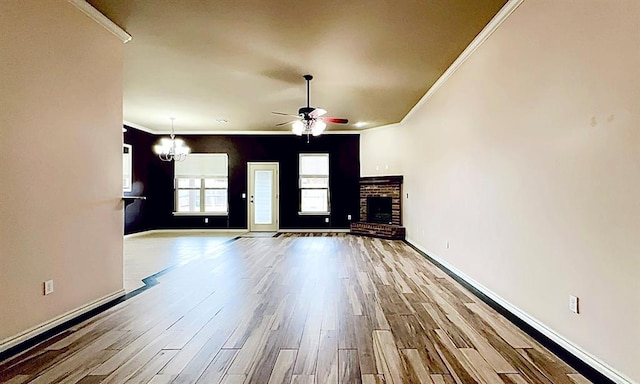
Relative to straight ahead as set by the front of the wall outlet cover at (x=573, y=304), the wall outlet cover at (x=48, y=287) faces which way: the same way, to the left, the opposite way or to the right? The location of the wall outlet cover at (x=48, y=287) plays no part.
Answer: the opposite way

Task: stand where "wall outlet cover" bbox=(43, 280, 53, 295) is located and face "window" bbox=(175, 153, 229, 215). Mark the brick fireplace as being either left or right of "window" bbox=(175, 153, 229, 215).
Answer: right

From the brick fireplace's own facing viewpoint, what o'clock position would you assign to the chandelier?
The chandelier is roughly at 1 o'clock from the brick fireplace.

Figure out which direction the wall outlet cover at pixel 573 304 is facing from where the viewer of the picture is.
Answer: facing the viewer and to the left of the viewer

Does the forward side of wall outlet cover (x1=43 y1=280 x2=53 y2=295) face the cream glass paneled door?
no

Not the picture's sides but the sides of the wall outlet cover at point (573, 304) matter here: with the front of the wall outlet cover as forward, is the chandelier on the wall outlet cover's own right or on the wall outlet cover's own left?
on the wall outlet cover's own right

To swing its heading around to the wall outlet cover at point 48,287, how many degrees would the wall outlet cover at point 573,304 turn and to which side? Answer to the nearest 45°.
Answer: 0° — it already faces it

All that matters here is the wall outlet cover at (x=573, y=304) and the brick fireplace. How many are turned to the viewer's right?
0

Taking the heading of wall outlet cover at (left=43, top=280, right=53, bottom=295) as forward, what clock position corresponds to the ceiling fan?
The ceiling fan is roughly at 10 o'clock from the wall outlet cover.

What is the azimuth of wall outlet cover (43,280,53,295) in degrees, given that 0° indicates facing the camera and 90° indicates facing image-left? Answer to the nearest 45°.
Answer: approximately 315°

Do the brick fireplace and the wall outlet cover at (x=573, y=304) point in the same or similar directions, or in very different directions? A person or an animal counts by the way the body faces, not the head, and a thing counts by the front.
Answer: same or similar directions

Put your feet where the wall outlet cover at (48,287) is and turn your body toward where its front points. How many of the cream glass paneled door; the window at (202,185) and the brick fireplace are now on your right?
0

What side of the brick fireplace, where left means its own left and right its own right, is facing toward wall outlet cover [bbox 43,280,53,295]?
front

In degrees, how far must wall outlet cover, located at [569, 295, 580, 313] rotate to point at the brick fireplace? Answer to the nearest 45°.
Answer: approximately 90° to its right

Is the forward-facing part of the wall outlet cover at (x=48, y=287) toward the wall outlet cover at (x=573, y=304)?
yes

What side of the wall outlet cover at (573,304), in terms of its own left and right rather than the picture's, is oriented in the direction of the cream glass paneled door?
right

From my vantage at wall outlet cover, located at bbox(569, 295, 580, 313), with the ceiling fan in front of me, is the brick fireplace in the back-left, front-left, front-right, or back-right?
front-right
